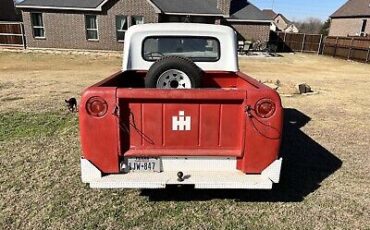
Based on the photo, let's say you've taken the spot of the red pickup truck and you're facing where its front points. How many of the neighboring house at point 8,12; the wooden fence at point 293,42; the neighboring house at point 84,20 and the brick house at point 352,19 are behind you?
0

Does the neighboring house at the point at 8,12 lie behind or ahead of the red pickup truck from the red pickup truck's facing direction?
ahead

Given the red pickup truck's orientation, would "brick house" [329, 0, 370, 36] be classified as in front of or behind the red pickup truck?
in front

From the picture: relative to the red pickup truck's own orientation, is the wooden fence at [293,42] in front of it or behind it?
in front

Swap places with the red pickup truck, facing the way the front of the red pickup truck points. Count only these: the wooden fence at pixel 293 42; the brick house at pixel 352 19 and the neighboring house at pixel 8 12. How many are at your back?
0

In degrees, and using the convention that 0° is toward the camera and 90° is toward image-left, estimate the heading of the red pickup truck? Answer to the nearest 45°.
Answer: approximately 180°

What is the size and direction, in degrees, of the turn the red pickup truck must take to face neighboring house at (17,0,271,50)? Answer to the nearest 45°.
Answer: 0° — it already faces it
